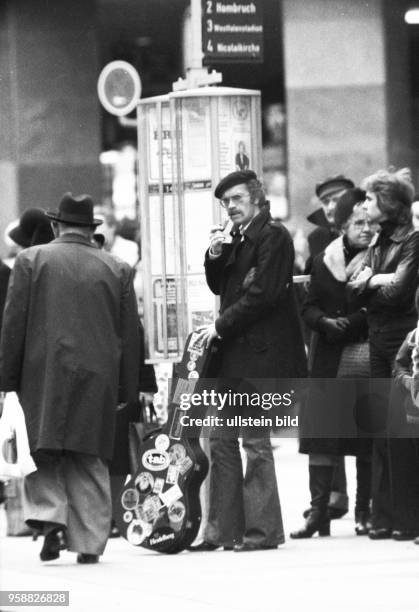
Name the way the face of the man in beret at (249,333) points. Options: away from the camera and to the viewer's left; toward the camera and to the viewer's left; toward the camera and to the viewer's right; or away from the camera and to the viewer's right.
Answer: toward the camera and to the viewer's left

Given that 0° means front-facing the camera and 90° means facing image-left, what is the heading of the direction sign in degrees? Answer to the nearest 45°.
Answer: approximately 0°

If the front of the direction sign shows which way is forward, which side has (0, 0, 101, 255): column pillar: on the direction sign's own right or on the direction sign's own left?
on the direction sign's own right

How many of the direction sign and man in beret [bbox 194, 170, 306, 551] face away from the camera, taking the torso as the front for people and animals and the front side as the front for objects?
0

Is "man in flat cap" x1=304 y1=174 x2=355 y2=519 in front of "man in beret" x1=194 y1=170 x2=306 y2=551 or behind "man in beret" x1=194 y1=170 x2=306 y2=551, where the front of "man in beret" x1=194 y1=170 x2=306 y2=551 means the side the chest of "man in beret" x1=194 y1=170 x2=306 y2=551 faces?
behind

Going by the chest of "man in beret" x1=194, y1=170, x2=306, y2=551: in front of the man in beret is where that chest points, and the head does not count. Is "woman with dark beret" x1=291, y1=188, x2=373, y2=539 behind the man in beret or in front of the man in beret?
behind

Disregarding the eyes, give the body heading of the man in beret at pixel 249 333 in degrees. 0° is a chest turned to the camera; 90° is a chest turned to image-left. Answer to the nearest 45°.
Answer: approximately 45°
